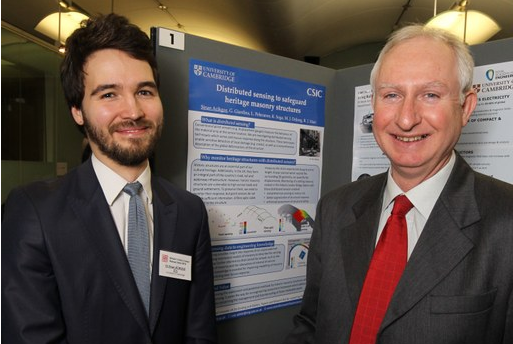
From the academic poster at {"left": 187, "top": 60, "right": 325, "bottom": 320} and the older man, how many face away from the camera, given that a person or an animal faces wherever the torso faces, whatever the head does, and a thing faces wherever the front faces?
0

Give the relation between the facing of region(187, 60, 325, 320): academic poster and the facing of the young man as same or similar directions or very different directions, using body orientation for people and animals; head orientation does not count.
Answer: same or similar directions

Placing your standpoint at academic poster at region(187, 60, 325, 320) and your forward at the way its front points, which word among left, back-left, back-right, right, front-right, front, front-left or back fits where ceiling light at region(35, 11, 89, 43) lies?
back

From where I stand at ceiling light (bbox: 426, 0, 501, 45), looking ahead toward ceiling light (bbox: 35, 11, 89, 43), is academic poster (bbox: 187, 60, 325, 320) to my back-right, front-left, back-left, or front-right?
front-left

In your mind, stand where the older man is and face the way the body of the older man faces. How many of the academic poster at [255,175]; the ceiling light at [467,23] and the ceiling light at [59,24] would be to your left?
0

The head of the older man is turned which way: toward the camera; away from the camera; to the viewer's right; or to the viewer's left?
toward the camera

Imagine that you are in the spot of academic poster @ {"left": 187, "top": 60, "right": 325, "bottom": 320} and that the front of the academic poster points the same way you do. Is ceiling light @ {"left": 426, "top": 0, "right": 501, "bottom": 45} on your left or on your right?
on your left

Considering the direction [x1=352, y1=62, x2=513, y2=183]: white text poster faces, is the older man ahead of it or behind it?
ahead

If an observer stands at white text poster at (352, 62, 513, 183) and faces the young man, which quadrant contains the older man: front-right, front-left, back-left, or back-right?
front-left

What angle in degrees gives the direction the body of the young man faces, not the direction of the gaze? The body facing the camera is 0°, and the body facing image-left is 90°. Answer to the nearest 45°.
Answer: approximately 315°

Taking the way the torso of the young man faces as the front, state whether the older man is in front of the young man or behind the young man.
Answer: in front

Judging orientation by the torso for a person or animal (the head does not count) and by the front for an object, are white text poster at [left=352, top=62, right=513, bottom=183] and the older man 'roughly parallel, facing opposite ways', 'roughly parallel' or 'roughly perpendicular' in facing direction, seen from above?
roughly parallel

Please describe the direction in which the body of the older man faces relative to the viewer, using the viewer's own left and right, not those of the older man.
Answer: facing the viewer and to the left of the viewer
